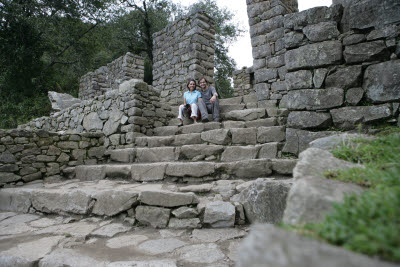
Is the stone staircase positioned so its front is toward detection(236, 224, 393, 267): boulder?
yes

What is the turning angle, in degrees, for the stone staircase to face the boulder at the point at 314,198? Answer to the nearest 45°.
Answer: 0° — it already faces it

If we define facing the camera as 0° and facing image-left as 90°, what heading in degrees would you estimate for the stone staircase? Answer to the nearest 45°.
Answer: approximately 0°

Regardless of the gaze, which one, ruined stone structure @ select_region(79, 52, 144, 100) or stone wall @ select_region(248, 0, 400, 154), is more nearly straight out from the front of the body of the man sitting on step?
the stone wall

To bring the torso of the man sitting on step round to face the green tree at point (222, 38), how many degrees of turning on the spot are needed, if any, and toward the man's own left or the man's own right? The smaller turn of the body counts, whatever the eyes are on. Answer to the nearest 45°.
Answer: approximately 180°

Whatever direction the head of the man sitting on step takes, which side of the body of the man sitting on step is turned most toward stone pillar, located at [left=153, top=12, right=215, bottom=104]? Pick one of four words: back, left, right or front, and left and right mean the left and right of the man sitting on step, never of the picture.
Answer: back

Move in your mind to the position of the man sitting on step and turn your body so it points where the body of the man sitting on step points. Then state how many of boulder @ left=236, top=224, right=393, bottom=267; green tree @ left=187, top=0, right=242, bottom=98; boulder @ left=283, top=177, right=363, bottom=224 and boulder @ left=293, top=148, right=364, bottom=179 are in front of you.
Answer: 3

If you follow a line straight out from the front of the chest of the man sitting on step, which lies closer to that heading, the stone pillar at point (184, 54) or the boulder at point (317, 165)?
the boulder

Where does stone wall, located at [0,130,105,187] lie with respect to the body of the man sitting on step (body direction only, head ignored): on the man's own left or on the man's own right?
on the man's own right

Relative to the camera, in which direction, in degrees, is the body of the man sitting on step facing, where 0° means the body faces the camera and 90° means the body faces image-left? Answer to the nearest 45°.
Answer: approximately 0°

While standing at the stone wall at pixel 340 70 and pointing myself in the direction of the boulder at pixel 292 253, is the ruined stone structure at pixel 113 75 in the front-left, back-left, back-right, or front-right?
back-right

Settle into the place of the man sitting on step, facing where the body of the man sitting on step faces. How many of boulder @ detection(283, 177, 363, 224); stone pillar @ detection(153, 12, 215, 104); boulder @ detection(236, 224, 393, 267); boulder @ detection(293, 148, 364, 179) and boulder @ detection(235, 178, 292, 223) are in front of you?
4
